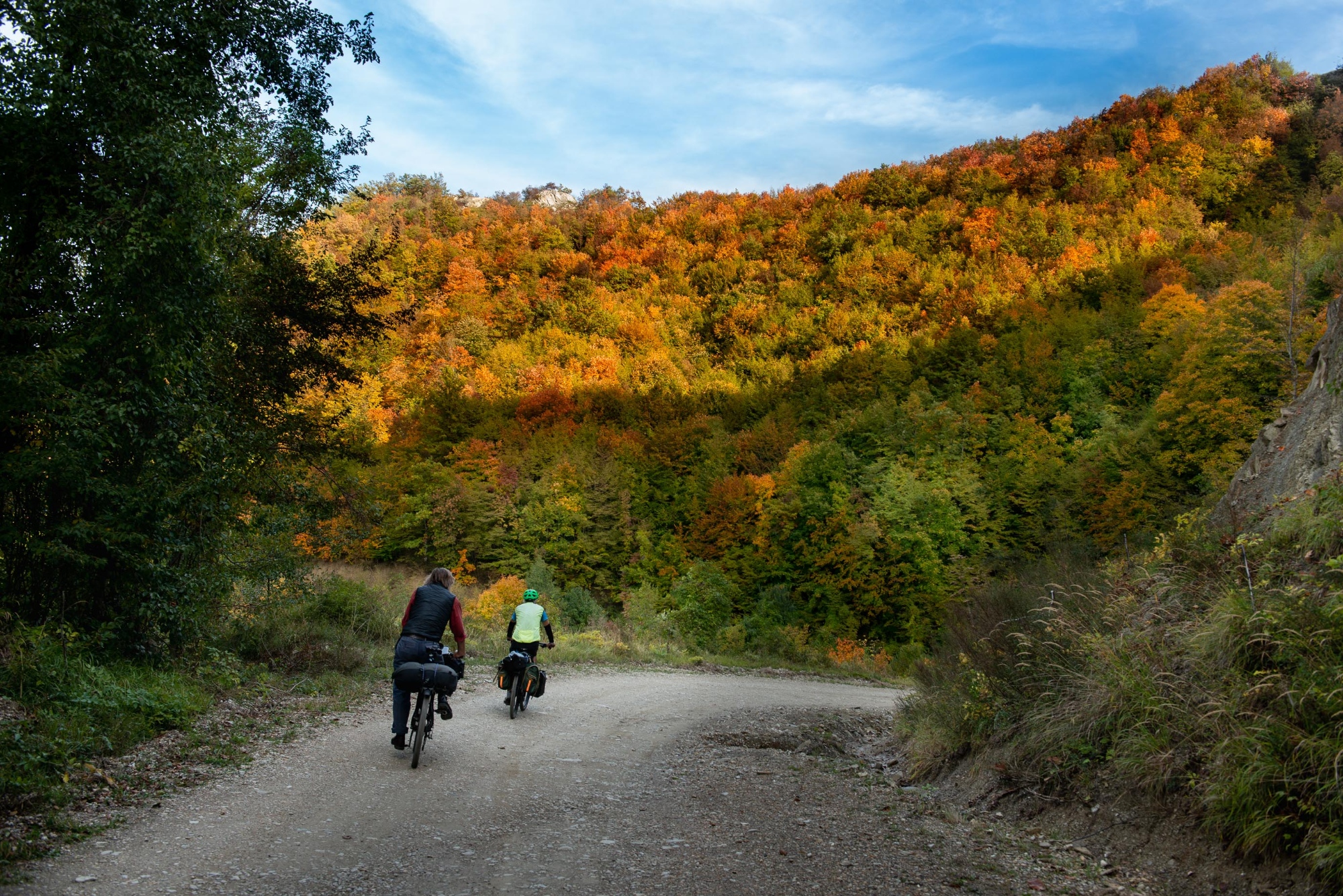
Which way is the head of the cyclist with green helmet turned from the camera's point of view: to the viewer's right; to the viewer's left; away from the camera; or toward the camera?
away from the camera

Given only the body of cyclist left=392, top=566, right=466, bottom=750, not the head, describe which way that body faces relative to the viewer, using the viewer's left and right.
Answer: facing away from the viewer and to the right of the viewer

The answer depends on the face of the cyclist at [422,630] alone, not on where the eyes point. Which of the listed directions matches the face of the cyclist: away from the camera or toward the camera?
away from the camera

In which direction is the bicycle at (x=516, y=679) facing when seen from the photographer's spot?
facing away from the viewer and to the right of the viewer

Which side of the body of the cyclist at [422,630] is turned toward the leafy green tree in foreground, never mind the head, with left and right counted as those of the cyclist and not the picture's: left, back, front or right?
left
